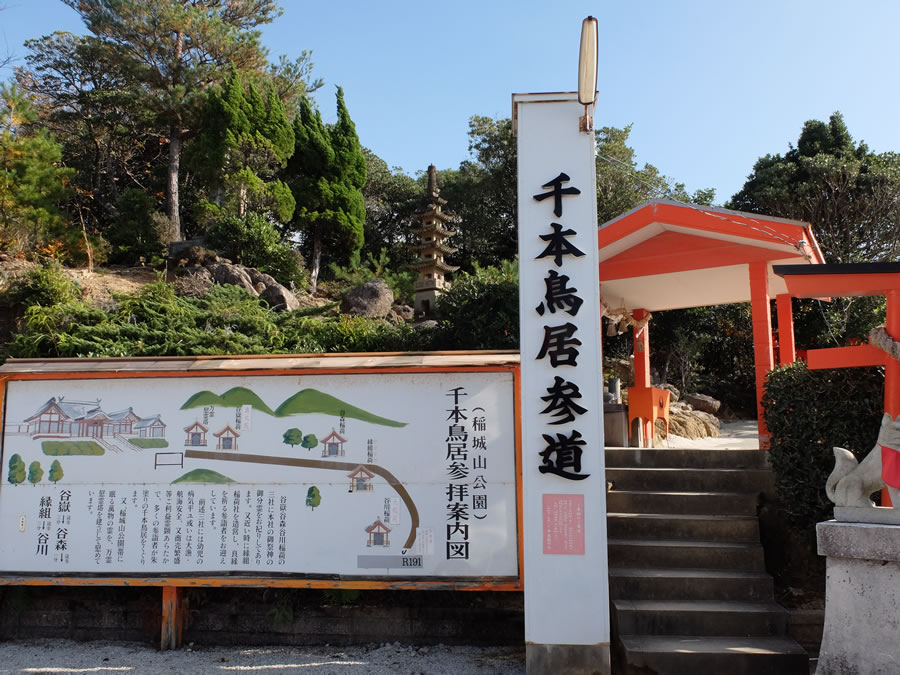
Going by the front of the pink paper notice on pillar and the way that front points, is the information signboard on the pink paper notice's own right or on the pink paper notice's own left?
on the pink paper notice's own right

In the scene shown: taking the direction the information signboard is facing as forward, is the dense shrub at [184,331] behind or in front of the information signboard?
behind

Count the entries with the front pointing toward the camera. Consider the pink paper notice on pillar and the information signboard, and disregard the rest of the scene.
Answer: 2

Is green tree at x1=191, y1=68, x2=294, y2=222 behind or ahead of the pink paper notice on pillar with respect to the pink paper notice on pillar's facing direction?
behind

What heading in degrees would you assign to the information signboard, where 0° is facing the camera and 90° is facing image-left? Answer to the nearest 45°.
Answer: approximately 0°

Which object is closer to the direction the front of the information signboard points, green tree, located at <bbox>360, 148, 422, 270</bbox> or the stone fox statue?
the stone fox statue

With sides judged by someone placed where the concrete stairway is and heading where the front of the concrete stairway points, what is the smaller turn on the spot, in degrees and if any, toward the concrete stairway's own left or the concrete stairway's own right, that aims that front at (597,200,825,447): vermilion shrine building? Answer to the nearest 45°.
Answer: approximately 180°

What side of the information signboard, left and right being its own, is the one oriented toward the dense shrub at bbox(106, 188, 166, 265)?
back

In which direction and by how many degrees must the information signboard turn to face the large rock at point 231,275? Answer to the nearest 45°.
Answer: approximately 180°

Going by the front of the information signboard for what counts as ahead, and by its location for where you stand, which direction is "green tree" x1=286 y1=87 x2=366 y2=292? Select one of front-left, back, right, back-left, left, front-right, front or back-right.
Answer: back

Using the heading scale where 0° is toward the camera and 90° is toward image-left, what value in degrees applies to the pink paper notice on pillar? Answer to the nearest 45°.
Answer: approximately 0°
